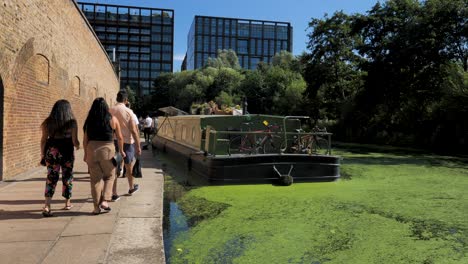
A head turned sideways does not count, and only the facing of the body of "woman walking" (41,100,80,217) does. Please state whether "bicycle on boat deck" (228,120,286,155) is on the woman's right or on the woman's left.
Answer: on the woman's right

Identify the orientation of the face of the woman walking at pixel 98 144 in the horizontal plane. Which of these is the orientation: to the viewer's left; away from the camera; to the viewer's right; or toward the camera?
away from the camera

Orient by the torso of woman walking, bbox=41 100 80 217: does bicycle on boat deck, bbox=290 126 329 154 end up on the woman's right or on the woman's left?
on the woman's right

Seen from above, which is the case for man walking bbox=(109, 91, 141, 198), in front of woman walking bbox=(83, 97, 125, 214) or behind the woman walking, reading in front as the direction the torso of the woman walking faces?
in front

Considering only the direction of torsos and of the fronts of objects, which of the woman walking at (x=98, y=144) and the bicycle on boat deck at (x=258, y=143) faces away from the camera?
the woman walking

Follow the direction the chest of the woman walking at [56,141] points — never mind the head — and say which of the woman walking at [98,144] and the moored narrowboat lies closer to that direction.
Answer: the moored narrowboat

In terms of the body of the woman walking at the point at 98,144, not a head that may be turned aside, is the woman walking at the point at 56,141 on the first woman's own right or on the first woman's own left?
on the first woman's own left

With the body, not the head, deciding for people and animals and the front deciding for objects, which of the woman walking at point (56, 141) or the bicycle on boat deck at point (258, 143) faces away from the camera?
the woman walking

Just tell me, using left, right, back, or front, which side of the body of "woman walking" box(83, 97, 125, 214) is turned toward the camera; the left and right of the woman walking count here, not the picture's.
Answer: back

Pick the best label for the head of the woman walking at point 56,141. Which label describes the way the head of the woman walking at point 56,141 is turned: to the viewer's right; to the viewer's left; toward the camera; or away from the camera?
away from the camera

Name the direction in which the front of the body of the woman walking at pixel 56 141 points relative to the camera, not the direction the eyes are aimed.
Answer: away from the camera
